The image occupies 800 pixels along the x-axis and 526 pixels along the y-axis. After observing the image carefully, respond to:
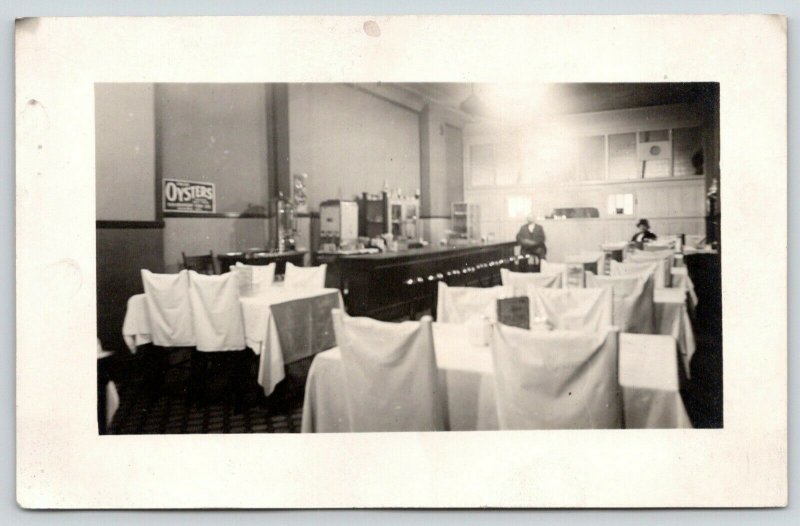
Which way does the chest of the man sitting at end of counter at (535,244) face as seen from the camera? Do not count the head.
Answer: toward the camera

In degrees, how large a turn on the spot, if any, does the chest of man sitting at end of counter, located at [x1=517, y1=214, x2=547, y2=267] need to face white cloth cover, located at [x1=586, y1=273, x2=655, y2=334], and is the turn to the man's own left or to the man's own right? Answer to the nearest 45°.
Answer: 0° — they already face it

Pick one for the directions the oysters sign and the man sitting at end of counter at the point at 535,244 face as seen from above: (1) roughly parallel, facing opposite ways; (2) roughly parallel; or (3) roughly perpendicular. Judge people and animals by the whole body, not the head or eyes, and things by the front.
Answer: roughly perpendicular

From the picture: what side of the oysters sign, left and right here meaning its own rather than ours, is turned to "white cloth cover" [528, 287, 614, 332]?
front

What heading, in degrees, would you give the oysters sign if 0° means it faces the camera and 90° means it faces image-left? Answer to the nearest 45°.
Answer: approximately 315°

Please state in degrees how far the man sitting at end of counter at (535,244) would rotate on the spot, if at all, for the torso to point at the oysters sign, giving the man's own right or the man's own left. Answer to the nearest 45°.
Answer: approximately 90° to the man's own right
